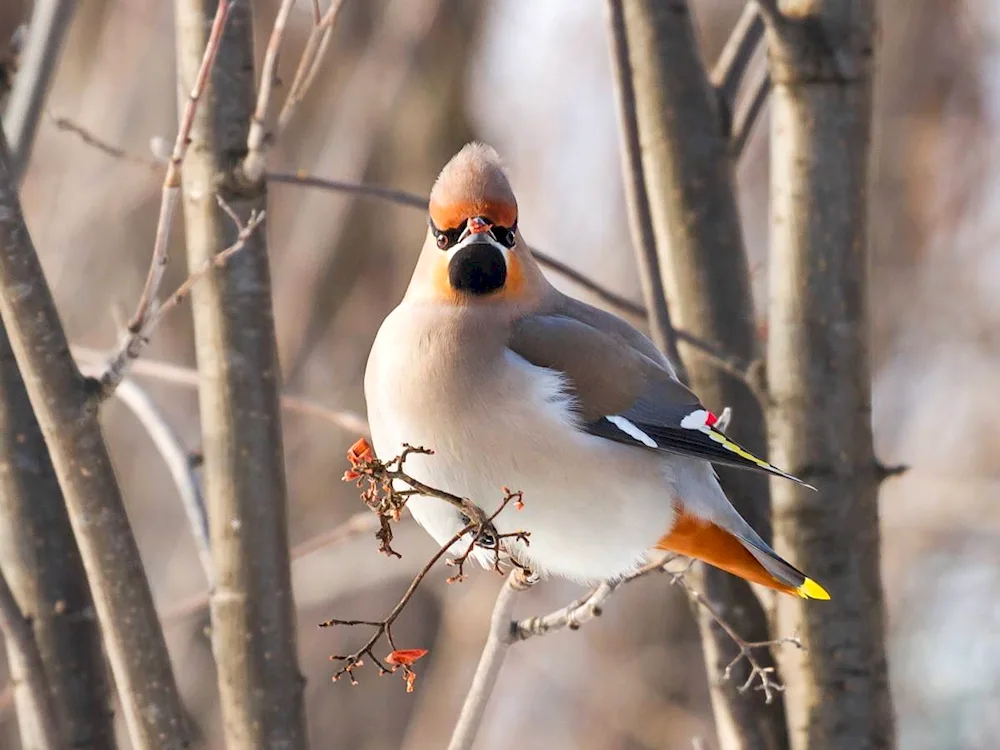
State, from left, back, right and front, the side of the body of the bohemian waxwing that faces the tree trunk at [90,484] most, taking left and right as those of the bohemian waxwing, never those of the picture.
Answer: right

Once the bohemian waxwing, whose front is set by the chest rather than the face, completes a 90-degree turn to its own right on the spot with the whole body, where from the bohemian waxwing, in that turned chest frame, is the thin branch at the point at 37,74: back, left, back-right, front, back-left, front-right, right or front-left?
front-left

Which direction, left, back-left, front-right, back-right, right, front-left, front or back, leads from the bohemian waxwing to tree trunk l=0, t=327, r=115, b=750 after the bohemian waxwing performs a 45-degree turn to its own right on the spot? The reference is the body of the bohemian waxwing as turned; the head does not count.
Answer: front

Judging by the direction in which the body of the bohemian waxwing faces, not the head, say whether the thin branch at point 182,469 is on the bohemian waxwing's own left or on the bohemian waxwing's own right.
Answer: on the bohemian waxwing's own right

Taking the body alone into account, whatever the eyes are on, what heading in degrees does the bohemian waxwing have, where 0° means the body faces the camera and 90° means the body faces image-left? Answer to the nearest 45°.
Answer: approximately 45°
